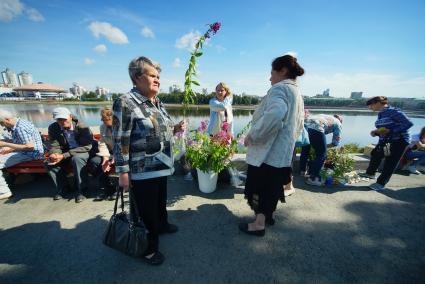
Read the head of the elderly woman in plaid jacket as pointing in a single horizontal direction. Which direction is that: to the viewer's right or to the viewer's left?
to the viewer's right

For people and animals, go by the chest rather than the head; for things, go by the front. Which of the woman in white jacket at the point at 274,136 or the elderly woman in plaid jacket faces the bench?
the woman in white jacket

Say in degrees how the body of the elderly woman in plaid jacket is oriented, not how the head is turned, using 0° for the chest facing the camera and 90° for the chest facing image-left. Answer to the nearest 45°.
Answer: approximately 315°

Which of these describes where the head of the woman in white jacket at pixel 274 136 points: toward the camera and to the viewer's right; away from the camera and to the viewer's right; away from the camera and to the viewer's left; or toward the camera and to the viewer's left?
away from the camera and to the viewer's left

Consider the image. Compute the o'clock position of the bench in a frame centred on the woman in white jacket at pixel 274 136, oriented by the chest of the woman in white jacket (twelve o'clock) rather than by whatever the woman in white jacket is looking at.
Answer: The bench is roughly at 12 o'clock from the woman in white jacket.

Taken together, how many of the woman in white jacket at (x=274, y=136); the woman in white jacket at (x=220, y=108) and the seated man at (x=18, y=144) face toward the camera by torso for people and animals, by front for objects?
1

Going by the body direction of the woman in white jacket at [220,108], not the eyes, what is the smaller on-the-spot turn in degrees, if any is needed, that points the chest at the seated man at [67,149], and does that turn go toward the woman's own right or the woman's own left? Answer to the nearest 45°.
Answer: approximately 90° to the woman's own right

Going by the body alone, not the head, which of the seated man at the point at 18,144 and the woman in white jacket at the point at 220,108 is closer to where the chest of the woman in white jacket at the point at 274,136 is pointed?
the seated man

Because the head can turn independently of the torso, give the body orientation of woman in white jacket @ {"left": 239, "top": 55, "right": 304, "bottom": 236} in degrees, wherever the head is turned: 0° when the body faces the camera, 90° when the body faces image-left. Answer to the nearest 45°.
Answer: approximately 90°

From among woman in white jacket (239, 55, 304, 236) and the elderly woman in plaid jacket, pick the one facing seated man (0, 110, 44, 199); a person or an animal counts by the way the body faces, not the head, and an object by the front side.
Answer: the woman in white jacket
